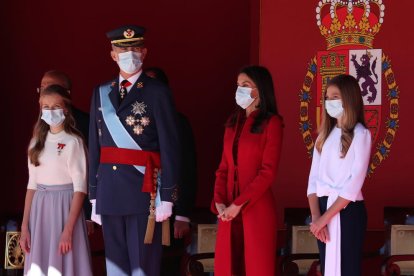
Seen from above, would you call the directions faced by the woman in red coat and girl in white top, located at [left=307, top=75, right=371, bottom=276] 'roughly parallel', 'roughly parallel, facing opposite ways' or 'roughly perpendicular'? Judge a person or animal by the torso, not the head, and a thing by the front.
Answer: roughly parallel

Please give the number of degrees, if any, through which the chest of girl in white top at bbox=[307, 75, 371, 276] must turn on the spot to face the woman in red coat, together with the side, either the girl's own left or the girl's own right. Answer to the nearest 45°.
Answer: approximately 45° to the girl's own right

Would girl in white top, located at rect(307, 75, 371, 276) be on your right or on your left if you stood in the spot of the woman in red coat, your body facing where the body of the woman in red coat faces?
on your left

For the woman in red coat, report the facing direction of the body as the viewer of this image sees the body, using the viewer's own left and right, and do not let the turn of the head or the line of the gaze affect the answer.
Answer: facing the viewer and to the left of the viewer

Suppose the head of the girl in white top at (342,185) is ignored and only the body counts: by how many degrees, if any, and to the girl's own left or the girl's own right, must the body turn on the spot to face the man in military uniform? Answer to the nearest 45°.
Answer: approximately 45° to the girl's own right

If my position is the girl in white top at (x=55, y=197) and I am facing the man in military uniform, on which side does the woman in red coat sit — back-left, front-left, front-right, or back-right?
front-left

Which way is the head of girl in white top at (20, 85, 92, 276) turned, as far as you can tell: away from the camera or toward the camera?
toward the camera

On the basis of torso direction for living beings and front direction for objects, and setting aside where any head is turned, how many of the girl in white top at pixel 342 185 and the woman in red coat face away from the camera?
0

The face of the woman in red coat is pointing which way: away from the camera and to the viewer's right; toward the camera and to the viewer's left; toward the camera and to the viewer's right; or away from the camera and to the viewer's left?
toward the camera and to the viewer's left

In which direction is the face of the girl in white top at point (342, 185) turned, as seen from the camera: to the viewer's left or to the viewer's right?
to the viewer's left
